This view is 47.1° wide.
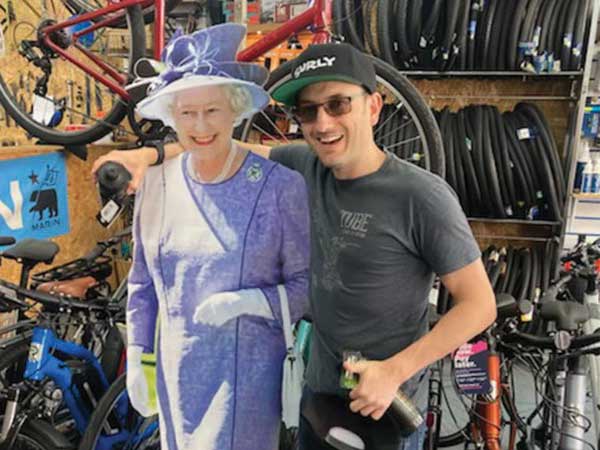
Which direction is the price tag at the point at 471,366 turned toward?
toward the camera

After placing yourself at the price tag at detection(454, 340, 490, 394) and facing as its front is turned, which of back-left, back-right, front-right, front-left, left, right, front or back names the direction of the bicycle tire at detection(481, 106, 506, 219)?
back

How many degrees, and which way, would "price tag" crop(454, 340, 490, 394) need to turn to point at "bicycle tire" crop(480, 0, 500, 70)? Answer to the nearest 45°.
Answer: approximately 180°

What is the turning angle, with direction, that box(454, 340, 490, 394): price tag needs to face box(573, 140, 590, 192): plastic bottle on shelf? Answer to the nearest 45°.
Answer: approximately 180°

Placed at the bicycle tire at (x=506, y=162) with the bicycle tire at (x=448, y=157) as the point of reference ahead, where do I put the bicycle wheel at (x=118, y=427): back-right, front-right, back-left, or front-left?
front-left

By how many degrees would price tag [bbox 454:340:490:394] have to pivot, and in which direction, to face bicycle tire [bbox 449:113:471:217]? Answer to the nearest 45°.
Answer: approximately 180°

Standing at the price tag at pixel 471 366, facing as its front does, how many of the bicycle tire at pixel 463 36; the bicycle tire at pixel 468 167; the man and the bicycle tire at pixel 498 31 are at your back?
3

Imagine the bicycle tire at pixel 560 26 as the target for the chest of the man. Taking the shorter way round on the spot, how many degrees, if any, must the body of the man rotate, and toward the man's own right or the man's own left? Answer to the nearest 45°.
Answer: approximately 180°

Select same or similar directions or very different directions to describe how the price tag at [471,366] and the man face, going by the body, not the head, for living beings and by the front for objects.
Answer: same or similar directions

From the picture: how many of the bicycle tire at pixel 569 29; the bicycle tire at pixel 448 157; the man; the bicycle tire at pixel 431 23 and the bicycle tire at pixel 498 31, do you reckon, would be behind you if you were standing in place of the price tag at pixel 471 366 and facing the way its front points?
4

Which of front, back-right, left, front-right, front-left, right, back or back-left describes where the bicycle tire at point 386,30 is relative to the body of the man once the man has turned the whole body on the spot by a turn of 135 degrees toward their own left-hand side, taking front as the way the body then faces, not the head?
left

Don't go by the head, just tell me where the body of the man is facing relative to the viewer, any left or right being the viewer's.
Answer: facing the viewer and to the left of the viewer

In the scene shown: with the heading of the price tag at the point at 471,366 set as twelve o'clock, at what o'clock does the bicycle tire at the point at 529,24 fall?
The bicycle tire is roughly at 6 o'clock from the price tag.

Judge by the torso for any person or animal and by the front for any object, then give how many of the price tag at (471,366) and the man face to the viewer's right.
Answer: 0

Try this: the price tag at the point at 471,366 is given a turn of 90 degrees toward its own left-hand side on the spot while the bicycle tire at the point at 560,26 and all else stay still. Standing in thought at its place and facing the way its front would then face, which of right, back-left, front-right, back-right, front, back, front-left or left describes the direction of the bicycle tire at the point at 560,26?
left
